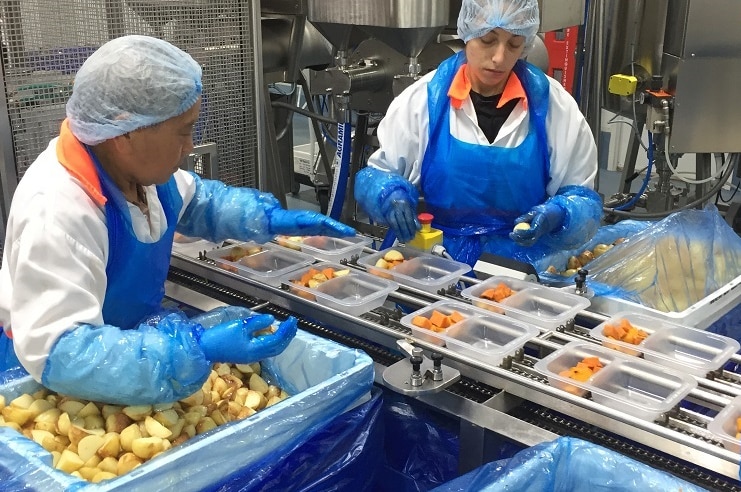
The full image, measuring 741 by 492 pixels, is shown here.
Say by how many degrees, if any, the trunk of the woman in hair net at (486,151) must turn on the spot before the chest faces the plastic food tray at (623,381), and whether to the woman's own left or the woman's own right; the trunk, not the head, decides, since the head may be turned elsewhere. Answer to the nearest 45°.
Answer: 0° — they already face it

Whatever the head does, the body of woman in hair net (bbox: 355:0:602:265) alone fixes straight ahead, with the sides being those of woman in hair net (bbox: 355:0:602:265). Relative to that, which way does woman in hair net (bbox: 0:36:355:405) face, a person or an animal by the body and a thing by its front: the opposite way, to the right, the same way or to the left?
to the left

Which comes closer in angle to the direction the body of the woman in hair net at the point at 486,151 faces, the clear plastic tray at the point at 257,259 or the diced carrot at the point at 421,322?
the diced carrot

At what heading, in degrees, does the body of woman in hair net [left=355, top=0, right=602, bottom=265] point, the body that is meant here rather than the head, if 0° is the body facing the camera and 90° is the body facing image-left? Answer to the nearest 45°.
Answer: approximately 0°

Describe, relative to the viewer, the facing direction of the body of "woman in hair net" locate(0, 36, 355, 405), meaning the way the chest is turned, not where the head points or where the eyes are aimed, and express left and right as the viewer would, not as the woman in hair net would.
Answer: facing to the right of the viewer

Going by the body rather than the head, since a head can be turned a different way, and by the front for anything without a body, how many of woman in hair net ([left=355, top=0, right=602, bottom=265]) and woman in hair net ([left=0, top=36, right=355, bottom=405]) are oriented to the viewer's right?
1

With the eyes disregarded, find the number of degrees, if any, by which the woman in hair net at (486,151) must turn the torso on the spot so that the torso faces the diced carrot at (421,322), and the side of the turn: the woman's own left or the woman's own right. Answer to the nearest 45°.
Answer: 0° — they already face it

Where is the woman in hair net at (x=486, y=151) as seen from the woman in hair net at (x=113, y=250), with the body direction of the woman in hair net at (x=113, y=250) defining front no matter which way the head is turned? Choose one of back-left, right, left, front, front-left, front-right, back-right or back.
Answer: front-left

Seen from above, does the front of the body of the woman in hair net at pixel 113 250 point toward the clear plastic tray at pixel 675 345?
yes

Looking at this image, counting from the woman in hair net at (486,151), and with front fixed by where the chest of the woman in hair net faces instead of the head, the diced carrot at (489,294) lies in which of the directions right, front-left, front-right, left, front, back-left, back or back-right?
front

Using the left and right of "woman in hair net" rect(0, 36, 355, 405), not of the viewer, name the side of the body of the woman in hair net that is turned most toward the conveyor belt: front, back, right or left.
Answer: front

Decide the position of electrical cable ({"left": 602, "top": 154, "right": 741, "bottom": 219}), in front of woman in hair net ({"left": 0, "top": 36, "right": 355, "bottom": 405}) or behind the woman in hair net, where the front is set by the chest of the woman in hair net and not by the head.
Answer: in front

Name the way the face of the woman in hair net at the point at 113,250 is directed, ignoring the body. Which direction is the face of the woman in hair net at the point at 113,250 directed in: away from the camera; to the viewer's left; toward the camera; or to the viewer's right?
to the viewer's right
